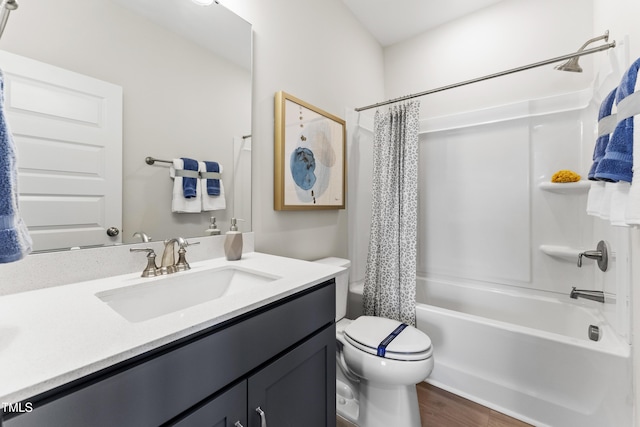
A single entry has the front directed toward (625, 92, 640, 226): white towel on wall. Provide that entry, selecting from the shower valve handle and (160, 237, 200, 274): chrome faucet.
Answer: the chrome faucet

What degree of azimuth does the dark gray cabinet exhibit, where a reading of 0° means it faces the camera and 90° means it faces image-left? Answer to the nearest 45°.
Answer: approximately 315°

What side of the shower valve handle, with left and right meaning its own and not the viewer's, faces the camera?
left

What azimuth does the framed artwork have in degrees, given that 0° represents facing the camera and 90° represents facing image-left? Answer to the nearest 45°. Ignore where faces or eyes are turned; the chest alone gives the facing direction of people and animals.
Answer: approximately 315°

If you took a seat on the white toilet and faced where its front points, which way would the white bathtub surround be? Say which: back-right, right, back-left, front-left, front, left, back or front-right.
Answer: left

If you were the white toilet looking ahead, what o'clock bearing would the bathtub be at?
The bathtub is roughly at 10 o'clock from the white toilet.

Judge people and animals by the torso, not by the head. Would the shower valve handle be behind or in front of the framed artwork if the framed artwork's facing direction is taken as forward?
in front

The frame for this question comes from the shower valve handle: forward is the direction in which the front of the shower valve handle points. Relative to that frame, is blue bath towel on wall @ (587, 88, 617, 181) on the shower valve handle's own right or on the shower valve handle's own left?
on the shower valve handle's own left

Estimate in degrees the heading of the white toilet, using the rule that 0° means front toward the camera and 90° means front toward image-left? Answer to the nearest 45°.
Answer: approximately 315°

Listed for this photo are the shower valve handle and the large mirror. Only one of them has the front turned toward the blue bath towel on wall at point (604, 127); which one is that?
the large mirror
